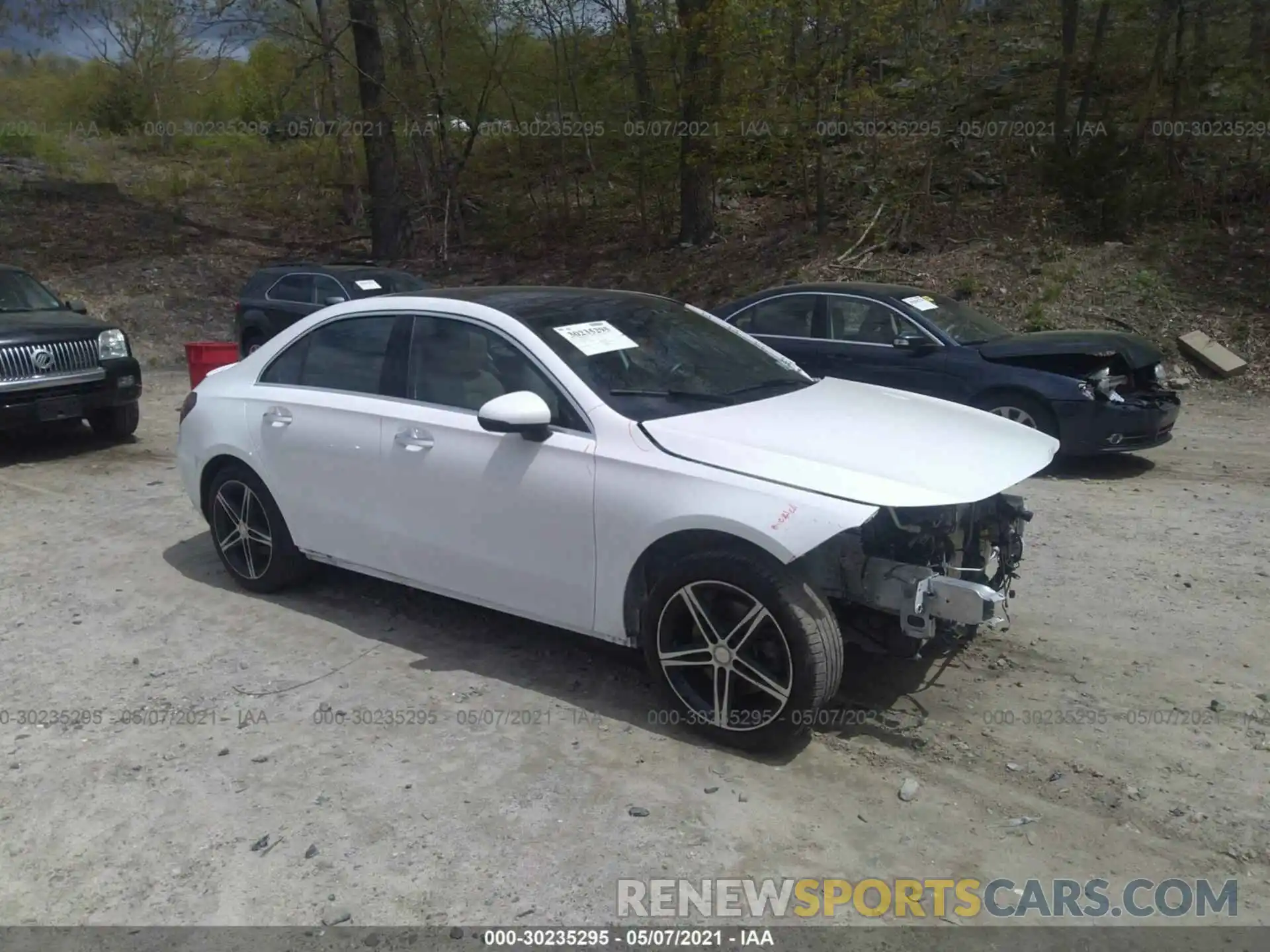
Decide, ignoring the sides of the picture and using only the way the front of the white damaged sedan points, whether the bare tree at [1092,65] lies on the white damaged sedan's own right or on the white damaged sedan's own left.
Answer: on the white damaged sedan's own left

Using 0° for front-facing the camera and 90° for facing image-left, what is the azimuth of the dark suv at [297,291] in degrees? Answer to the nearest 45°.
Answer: approximately 315°

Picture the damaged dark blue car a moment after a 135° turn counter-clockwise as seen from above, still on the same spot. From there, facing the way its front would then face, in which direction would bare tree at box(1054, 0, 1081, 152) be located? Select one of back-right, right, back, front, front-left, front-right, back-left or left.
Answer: front

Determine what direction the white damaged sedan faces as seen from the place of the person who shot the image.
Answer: facing the viewer and to the right of the viewer

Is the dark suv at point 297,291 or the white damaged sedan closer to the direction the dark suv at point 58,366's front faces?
the white damaged sedan

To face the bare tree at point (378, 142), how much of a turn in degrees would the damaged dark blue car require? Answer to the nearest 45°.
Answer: approximately 180°

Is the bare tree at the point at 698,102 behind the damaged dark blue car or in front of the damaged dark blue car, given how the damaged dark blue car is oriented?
behind

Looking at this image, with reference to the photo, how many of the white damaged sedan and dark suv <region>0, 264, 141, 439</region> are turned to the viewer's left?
0

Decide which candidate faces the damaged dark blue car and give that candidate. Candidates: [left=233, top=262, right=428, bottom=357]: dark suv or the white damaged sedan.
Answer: the dark suv
